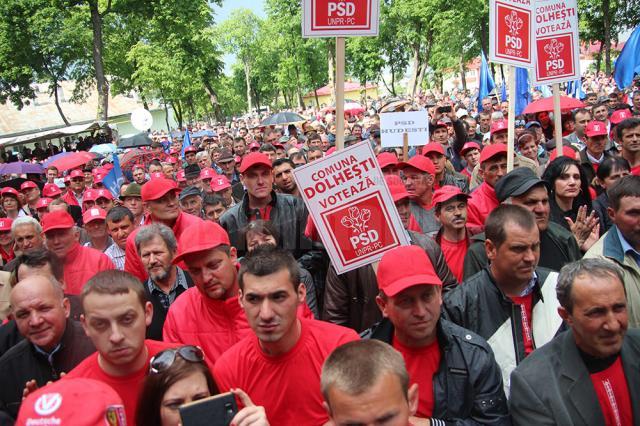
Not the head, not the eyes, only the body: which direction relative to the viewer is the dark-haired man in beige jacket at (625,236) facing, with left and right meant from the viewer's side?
facing the viewer and to the right of the viewer

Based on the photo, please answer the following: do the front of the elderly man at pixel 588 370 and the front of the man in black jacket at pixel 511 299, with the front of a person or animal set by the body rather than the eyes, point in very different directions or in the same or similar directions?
same or similar directions

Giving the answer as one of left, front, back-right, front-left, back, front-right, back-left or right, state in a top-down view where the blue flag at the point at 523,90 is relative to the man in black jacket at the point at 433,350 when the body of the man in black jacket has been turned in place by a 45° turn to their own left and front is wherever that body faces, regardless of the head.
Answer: back-left

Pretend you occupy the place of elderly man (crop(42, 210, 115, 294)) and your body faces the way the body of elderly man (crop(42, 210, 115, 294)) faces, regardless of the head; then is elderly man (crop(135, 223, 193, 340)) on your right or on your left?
on your left

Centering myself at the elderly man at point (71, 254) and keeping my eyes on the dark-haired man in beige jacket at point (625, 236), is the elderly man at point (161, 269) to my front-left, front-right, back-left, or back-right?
front-right

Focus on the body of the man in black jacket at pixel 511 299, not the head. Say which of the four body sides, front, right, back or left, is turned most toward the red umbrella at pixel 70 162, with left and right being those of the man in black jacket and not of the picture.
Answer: back

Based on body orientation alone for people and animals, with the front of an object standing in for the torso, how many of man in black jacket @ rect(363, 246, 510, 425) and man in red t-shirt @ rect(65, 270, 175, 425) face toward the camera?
2

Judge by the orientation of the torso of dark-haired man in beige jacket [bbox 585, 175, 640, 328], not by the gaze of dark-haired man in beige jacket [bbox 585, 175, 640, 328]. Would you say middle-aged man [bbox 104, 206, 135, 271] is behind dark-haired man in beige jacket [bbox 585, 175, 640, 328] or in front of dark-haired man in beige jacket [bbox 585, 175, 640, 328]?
behind

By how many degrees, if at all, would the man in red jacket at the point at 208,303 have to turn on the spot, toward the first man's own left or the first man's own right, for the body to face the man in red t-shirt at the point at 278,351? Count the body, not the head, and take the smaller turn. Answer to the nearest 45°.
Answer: approximately 45° to the first man's own left

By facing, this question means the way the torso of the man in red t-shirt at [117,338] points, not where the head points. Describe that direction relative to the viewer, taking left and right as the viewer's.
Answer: facing the viewer

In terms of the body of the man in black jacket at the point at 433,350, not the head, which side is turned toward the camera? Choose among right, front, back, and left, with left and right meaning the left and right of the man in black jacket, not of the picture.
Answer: front
